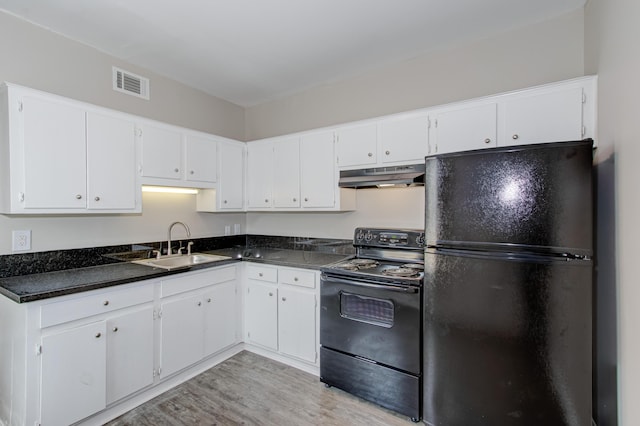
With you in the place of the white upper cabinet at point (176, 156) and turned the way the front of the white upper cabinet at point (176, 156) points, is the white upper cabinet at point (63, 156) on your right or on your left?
on your right

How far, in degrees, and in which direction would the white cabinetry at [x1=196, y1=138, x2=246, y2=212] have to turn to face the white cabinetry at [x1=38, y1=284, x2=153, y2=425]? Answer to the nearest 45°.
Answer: approximately 90° to its right

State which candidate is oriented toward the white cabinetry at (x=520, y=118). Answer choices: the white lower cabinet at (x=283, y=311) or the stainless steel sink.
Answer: the stainless steel sink

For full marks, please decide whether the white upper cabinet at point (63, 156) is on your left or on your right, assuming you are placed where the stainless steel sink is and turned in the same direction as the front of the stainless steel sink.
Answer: on your right

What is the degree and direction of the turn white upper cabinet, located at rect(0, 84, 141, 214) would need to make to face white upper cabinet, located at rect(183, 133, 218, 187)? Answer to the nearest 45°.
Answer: approximately 45° to its left

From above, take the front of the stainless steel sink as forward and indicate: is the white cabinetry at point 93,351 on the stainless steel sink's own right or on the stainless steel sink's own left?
on the stainless steel sink's own right

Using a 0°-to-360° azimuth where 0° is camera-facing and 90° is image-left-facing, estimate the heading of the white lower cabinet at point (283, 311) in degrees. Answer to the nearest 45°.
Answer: approximately 45°
